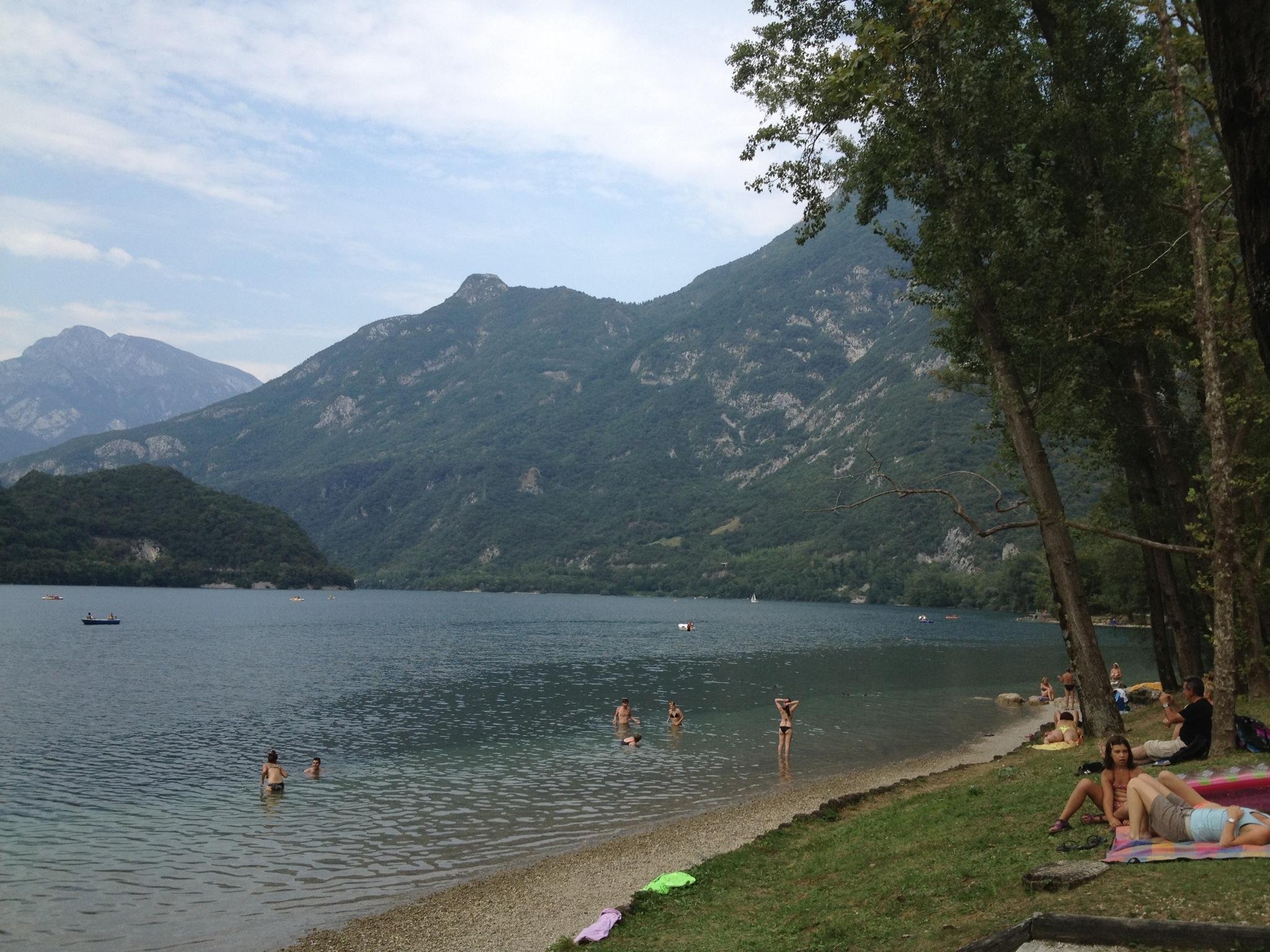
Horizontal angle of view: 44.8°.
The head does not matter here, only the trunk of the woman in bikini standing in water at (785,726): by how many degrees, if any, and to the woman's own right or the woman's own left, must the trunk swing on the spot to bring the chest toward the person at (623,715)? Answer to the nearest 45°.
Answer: approximately 45° to the woman's own left

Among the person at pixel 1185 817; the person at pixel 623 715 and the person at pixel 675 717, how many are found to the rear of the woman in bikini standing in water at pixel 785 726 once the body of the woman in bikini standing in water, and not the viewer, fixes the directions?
1

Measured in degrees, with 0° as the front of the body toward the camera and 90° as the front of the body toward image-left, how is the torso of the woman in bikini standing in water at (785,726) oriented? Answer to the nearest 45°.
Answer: approximately 180°

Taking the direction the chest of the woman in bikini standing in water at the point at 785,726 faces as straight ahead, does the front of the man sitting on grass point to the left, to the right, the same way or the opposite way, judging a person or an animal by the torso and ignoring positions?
to the left

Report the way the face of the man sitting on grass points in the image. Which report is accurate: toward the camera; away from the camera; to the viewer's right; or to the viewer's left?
to the viewer's left

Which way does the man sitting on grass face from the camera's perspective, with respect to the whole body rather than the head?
to the viewer's left

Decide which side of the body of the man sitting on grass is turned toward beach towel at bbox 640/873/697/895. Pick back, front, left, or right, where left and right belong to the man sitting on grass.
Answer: front

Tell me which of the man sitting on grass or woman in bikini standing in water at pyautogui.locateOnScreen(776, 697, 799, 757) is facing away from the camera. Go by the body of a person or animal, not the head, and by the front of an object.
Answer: the woman in bikini standing in water

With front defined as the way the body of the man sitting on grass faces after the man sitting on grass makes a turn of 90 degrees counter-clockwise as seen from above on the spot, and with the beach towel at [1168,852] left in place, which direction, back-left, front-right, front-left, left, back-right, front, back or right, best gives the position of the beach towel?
front
